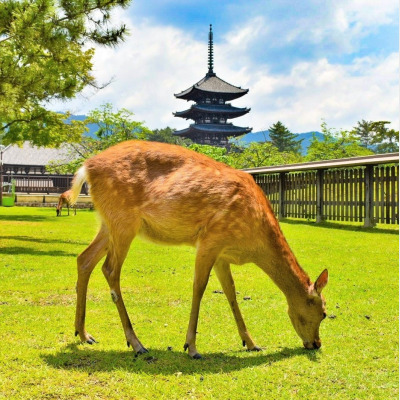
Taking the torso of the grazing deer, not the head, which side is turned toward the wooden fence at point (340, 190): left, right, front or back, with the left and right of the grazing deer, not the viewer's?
left

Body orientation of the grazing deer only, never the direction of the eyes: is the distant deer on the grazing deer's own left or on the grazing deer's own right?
on the grazing deer's own left

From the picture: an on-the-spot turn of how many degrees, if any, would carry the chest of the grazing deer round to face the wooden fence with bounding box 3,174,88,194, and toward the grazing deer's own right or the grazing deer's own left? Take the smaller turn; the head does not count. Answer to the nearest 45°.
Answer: approximately 90° to the grazing deer's own left

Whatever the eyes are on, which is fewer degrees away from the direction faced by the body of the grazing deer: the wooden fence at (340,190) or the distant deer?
the wooden fence

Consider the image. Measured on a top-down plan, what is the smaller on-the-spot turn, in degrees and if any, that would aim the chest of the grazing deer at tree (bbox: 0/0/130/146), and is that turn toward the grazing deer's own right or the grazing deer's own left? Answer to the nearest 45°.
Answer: approximately 135° to the grazing deer's own left

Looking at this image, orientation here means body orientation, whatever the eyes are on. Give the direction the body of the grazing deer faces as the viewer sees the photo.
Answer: to the viewer's right
